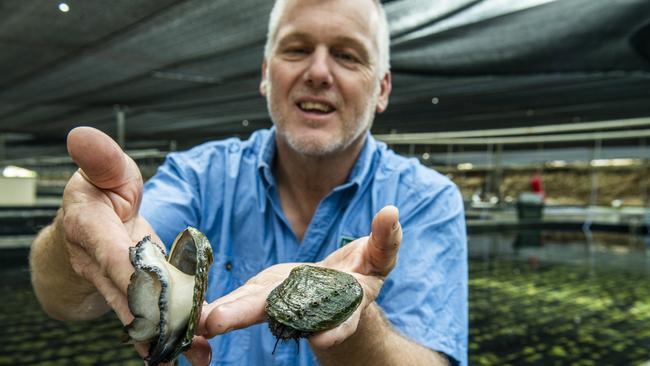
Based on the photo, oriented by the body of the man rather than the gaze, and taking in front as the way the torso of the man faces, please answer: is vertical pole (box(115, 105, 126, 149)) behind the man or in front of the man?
behind

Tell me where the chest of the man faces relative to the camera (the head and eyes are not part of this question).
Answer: toward the camera

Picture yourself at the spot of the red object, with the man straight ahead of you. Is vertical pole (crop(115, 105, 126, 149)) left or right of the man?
right

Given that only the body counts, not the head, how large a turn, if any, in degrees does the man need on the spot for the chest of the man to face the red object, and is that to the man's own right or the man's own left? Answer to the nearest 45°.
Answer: approximately 135° to the man's own left

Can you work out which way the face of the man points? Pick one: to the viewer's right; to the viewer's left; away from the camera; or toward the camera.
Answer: toward the camera
